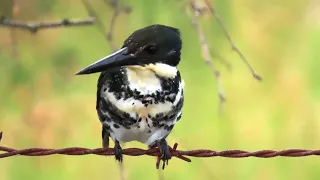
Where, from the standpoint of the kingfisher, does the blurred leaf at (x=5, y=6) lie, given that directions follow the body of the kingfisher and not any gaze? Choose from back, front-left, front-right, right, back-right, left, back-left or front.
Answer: back-right

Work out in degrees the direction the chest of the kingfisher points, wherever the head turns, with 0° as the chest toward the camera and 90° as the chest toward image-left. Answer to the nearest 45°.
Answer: approximately 0°
